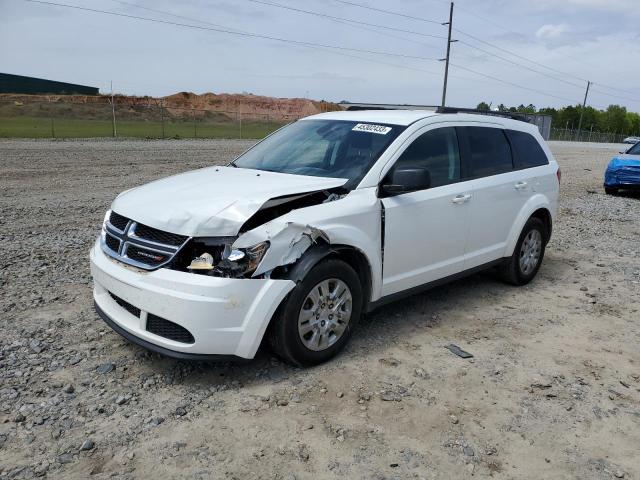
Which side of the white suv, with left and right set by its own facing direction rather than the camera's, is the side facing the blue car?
back

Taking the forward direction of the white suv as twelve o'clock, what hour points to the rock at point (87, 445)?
The rock is roughly at 12 o'clock from the white suv.

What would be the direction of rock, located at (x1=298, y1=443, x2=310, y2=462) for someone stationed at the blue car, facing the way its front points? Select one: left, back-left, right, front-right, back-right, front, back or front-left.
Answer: front-left

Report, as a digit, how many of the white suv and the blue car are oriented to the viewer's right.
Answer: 0

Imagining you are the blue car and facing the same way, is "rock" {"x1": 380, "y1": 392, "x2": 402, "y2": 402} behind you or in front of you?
in front

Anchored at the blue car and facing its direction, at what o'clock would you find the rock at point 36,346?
The rock is roughly at 11 o'clock from the blue car.

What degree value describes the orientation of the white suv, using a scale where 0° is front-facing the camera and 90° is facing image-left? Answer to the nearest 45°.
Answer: approximately 45°

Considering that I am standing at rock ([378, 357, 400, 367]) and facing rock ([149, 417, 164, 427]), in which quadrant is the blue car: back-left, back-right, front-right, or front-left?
back-right

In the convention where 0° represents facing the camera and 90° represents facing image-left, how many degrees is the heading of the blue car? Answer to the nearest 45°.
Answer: approximately 45°

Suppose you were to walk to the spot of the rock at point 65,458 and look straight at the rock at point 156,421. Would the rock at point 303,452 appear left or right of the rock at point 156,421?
right

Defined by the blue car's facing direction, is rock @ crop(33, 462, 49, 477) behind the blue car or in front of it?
in front

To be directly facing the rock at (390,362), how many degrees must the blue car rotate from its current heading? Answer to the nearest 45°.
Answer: approximately 45° to its left

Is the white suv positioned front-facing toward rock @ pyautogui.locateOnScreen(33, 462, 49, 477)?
yes

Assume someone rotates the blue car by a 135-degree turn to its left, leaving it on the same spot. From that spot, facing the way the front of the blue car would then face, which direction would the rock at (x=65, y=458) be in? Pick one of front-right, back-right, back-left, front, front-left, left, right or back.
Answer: right

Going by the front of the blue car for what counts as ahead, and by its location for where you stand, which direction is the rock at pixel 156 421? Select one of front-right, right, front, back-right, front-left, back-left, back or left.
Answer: front-left
